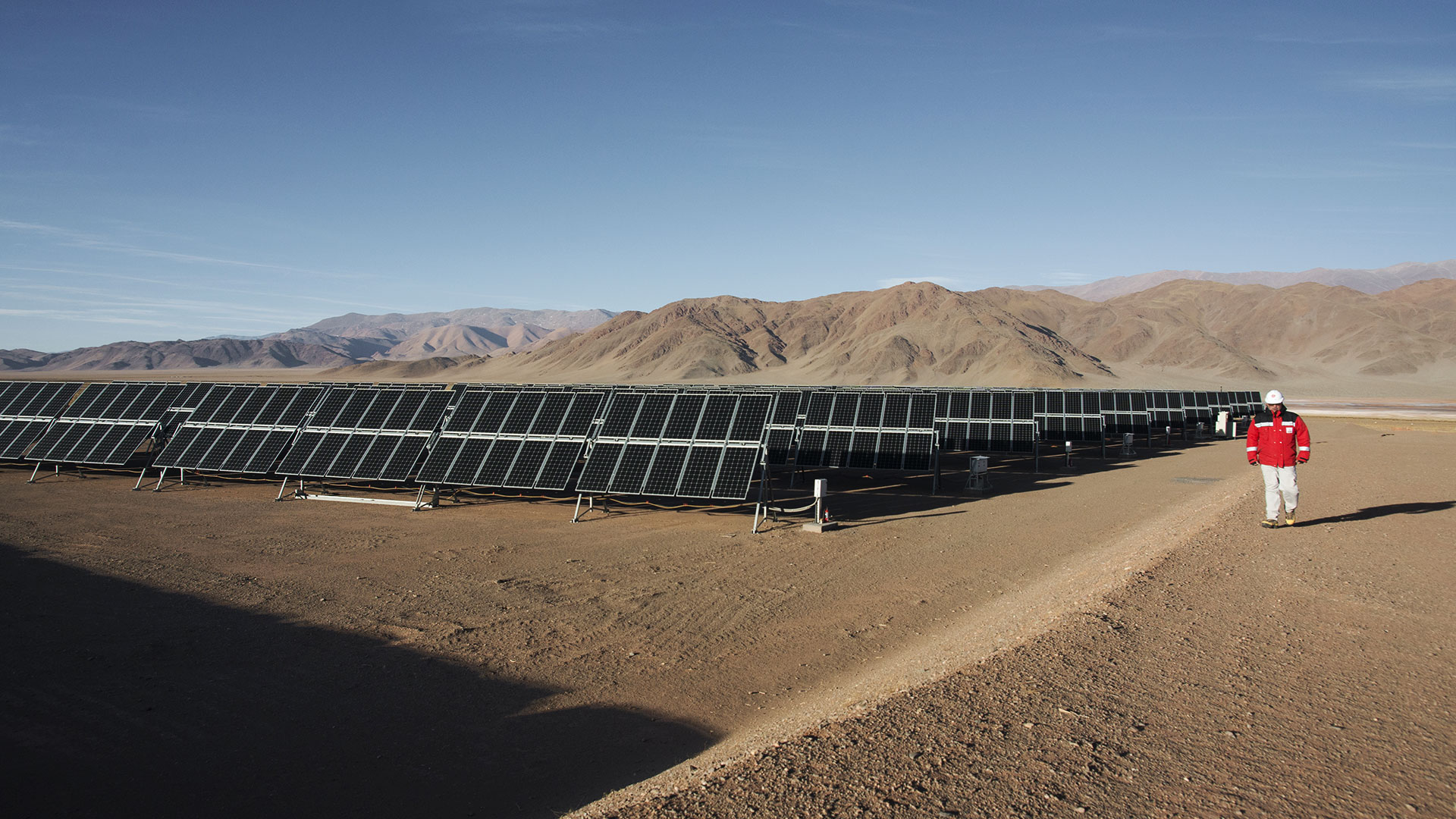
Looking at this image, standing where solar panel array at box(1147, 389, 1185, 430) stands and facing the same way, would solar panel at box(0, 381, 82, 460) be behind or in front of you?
in front

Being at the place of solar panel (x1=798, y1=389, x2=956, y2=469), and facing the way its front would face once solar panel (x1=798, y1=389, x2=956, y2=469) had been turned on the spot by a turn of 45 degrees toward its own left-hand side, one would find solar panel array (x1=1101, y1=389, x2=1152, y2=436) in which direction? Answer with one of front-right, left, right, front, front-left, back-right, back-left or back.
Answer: left

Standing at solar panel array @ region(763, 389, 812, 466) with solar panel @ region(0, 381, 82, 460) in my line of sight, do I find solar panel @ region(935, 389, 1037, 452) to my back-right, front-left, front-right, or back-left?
back-right

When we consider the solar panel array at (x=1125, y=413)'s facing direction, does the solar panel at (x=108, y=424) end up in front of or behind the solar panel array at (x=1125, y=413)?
in front

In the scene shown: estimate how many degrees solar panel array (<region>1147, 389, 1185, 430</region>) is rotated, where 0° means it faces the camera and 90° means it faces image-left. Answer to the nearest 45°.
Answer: approximately 0°
